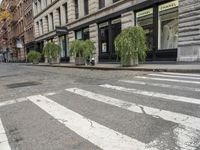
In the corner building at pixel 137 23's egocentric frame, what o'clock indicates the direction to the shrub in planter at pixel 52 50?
The shrub in planter is roughly at 3 o'clock from the corner building.

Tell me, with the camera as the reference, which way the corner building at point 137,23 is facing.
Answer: facing the viewer and to the left of the viewer
